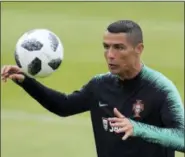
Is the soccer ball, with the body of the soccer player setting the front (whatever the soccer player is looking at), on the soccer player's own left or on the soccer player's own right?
on the soccer player's own right

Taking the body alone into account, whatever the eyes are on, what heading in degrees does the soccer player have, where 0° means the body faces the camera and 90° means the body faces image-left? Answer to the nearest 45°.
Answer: approximately 45°
